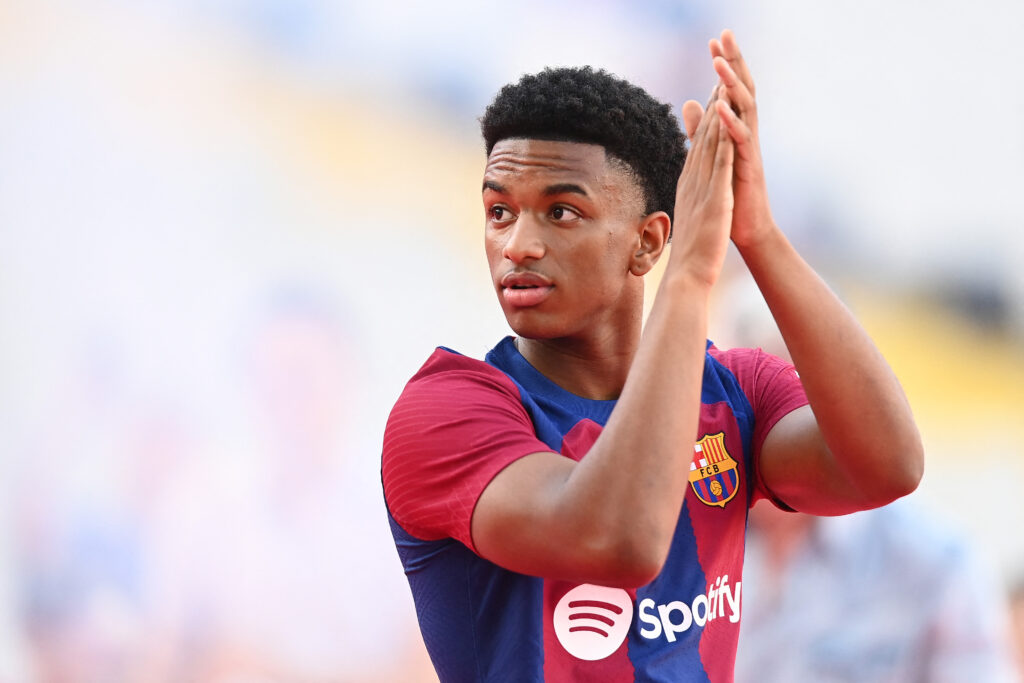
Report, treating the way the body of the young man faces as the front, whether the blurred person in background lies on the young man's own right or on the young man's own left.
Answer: on the young man's own left

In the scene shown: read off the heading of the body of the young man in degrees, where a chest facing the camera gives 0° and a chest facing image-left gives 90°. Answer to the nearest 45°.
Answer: approximately 315°
